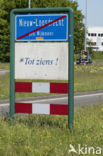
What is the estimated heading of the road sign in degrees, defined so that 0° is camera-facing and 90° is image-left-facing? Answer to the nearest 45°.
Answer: approximately 0°
